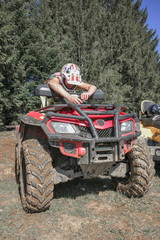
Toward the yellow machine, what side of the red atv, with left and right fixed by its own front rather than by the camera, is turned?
left

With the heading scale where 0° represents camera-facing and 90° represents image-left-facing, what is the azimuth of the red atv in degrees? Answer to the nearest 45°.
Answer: approximately 315°
